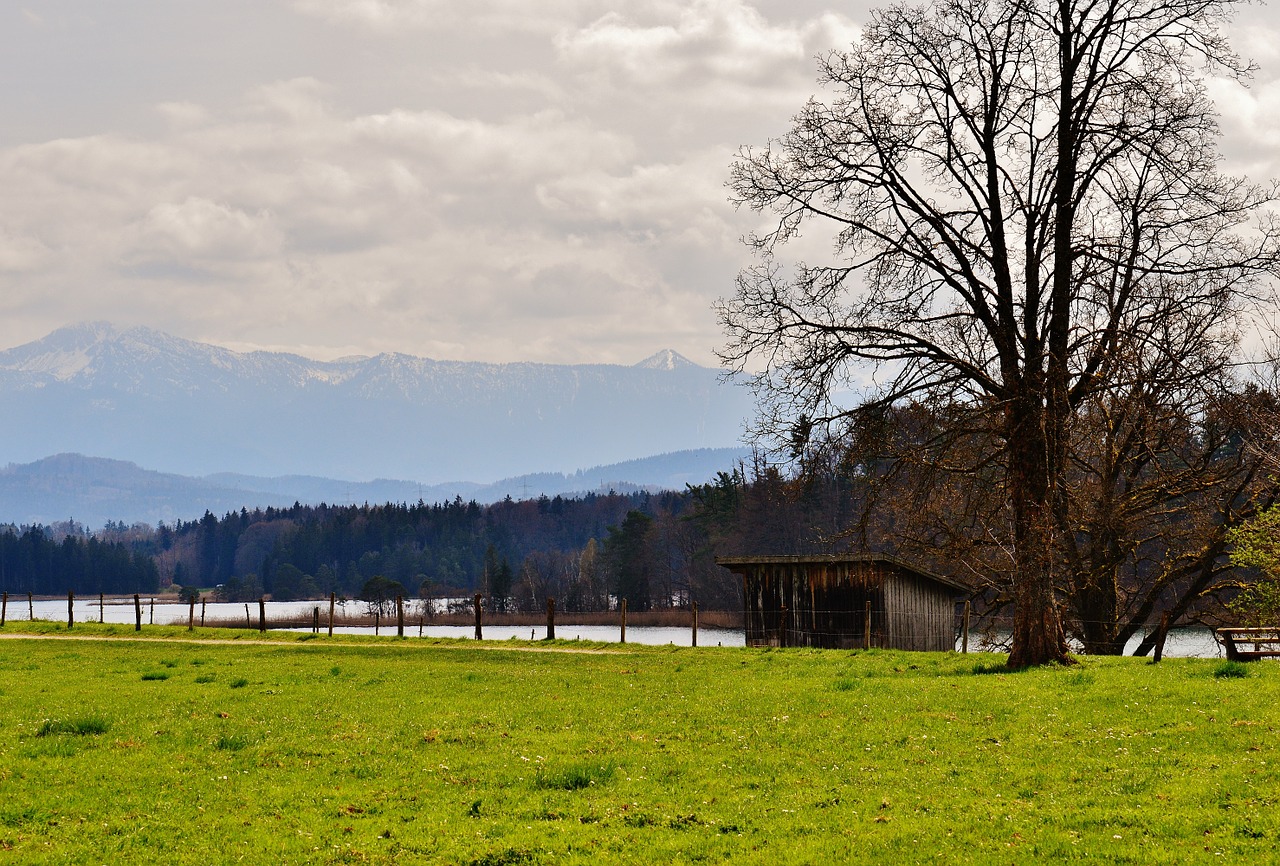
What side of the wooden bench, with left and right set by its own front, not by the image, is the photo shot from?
back

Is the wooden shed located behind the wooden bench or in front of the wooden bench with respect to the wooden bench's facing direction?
in front
